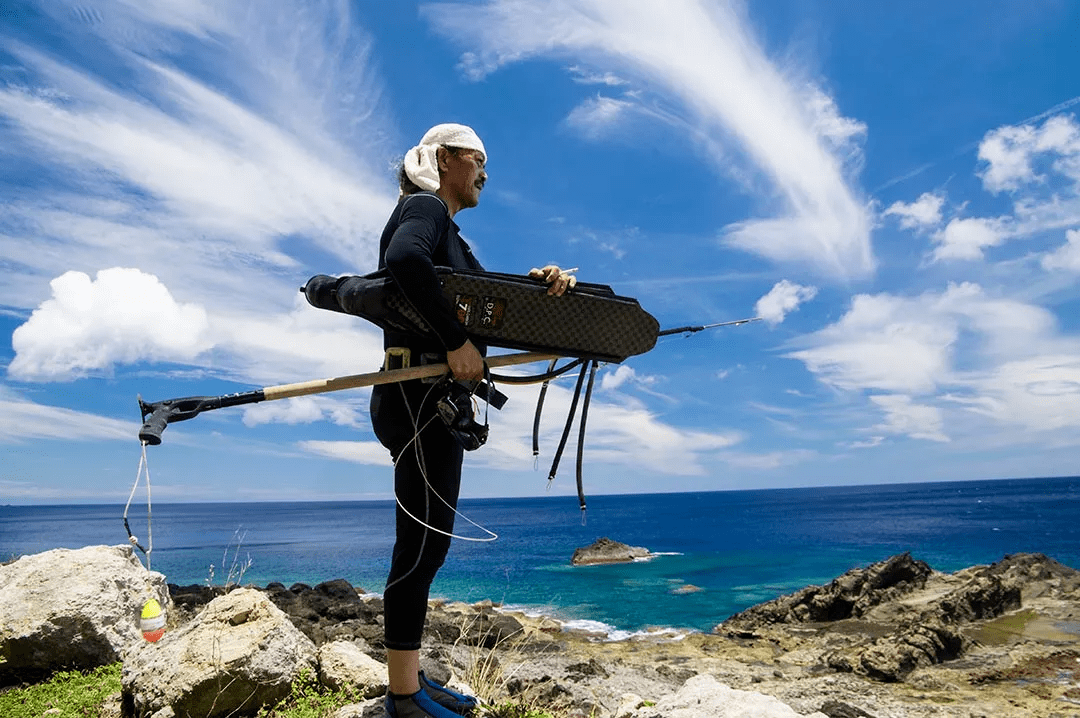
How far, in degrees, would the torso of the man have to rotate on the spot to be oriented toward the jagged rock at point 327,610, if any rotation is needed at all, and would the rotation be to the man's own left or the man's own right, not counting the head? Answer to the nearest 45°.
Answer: approximately 90° to the man's own left

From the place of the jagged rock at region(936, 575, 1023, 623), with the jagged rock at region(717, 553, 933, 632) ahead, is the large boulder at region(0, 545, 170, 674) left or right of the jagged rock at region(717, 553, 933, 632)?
left

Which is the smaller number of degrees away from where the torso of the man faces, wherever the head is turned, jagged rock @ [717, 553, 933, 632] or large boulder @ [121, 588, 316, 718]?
the jagged rock

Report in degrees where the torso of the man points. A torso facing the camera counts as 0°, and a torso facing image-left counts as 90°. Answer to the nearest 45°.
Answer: approximately 270°

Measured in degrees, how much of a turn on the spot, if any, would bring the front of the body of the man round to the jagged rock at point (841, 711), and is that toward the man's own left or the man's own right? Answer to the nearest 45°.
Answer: approximately 45° to the man's own left

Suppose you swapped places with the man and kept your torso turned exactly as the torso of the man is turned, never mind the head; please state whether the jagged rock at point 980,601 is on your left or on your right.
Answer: on your left
